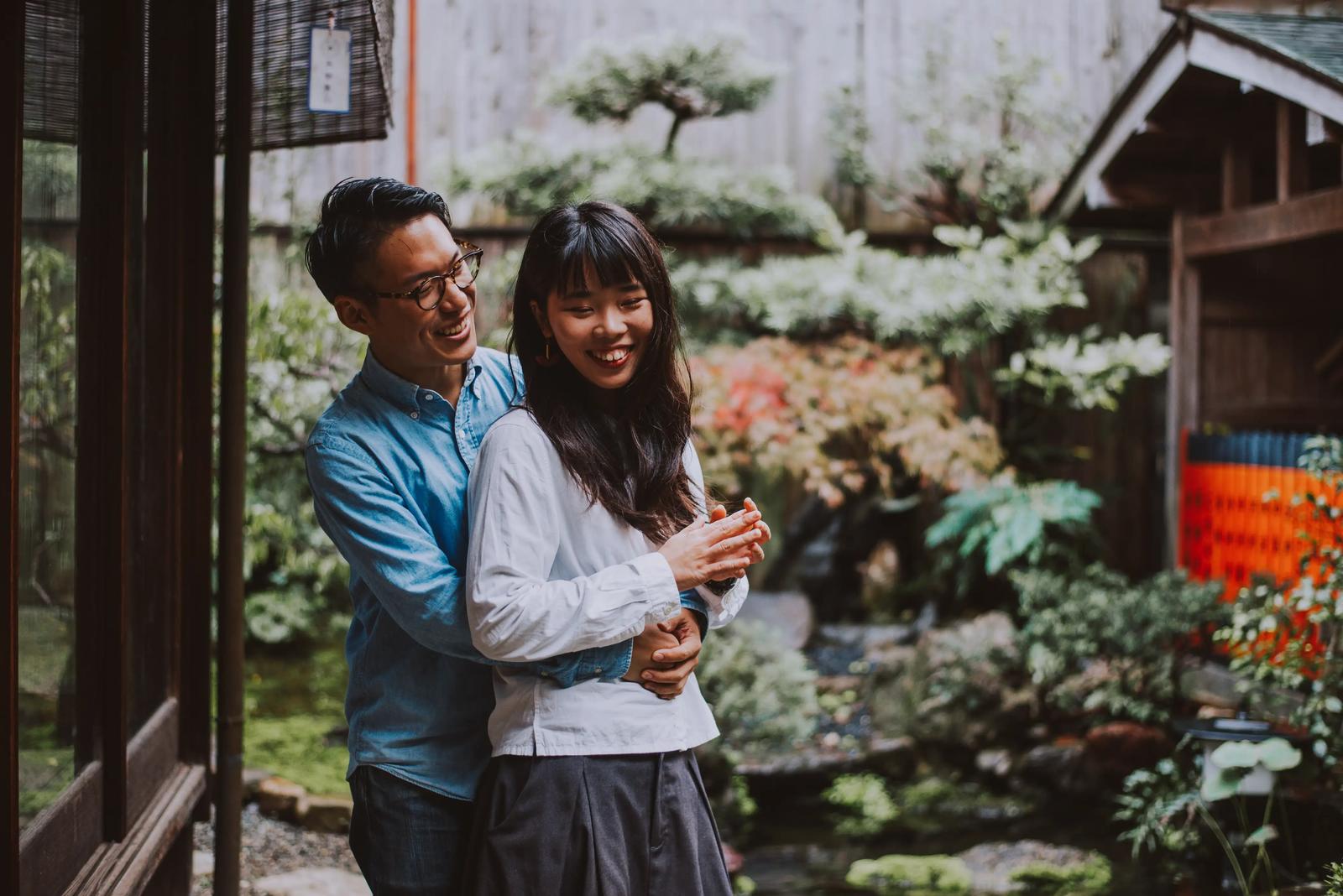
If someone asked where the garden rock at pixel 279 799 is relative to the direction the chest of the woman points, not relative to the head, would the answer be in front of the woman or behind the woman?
behind

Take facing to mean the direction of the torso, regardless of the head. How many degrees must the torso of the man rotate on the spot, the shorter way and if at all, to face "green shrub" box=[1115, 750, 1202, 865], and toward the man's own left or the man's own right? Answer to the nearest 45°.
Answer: approximately 90° to the man's own left

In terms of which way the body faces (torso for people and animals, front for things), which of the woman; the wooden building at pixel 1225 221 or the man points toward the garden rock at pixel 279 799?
the wooden building

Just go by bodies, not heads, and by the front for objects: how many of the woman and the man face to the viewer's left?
0

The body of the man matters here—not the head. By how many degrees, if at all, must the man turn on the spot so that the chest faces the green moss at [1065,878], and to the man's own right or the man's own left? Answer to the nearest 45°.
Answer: approximately 90° to the man's own left

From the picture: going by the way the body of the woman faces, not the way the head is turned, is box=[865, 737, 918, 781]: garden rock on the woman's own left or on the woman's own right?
on the woman's own left

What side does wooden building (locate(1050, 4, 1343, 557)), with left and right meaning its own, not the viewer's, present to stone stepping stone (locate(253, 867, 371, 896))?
front

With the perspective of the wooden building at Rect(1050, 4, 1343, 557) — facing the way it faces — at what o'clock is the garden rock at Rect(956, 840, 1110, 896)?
The garden rock is roughly at 11 o'clock from the wooden building.

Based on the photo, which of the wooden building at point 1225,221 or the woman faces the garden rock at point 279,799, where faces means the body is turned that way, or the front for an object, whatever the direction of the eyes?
the wooden building
